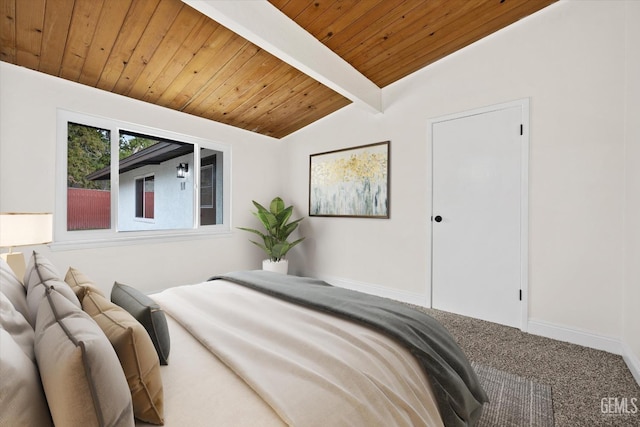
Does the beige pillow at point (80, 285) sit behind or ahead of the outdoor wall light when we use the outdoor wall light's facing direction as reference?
ahead

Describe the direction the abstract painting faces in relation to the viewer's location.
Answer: facing the viewer and to the left of the viewer

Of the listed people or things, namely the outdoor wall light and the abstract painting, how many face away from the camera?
0

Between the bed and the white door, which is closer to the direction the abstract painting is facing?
the bed

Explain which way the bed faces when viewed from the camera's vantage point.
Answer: facing away from the viewer and to the right of the viewer

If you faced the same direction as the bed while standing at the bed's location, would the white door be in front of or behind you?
in front

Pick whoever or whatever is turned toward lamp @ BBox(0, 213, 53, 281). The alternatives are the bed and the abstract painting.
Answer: the abstract painting
